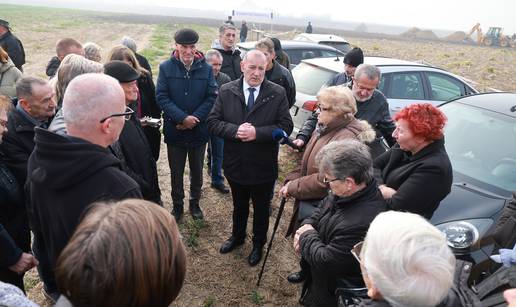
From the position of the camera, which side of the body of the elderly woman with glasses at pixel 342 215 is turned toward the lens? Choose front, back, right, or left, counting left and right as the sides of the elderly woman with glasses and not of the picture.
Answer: left

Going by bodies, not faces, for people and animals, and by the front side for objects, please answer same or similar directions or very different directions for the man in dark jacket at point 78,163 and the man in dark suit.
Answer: very different directions

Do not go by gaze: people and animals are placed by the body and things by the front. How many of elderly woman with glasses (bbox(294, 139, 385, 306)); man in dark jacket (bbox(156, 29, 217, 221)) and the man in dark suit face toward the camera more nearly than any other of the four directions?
2

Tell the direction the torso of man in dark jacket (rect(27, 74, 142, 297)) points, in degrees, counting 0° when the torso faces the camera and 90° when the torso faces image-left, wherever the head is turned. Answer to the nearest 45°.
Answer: approximately 225°

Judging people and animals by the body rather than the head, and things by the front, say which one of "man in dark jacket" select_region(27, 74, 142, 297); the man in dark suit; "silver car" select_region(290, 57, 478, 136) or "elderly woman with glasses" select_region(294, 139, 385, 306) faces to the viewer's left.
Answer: the elderly woman with glasses

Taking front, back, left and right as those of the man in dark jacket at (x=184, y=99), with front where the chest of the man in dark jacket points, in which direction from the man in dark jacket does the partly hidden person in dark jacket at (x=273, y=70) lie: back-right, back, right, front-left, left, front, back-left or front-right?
back-left

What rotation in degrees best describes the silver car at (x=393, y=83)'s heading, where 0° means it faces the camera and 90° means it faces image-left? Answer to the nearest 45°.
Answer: approximately 225°

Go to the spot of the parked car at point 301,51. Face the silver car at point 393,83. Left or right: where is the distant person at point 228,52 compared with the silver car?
right

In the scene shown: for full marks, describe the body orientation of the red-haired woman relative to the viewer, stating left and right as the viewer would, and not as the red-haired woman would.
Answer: facing to the left of the viewer

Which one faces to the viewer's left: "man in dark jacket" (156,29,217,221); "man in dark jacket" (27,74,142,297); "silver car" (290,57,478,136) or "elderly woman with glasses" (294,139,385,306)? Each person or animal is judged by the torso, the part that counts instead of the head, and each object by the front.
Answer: the elderly woman with glasses

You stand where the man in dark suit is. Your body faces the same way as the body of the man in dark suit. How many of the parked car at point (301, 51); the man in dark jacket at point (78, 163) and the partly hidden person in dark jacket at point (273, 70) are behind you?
2

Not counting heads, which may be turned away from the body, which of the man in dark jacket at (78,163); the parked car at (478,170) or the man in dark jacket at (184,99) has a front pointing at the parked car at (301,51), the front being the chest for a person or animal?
the man in dark jacket at (78,163)

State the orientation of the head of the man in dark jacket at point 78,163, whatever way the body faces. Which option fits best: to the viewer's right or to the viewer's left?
to the viewer's right

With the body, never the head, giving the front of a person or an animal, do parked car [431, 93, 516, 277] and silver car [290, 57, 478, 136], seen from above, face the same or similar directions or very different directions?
very different directions
